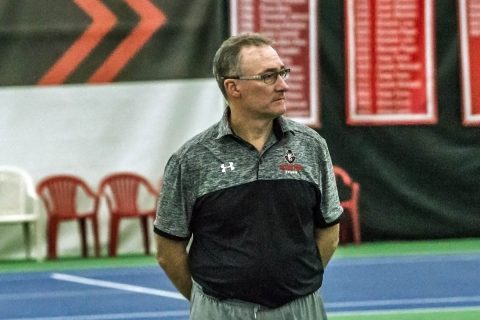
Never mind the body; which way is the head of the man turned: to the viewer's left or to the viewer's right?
to the viewer's right

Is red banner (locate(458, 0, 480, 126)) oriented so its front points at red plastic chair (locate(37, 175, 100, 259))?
no

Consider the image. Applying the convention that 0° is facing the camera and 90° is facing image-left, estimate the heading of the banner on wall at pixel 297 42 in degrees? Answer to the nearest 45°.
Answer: approximately 0°

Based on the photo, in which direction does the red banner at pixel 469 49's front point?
toward the camera

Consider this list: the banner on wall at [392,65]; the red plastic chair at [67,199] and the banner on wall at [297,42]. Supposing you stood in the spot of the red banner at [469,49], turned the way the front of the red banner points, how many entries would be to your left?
0

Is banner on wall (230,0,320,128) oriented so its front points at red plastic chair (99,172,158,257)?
no

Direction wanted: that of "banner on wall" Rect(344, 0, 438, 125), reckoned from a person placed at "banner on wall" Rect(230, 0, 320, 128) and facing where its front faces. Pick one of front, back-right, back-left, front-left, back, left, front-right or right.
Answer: left

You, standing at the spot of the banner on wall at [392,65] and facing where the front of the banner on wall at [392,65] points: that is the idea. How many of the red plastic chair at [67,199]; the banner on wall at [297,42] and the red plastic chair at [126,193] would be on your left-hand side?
0

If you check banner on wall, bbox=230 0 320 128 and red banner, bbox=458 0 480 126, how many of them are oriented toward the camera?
2

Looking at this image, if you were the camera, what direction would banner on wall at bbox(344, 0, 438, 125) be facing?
facing the viewer

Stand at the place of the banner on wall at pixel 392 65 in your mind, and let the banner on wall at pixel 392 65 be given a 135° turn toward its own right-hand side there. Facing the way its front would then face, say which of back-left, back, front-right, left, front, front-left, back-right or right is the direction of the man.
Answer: back-left
